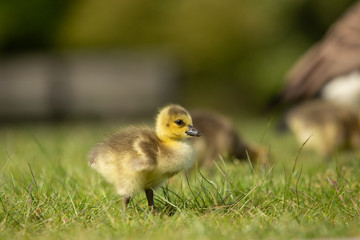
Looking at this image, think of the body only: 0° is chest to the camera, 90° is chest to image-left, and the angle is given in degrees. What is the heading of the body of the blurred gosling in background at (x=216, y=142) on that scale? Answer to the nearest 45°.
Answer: approximately 270°

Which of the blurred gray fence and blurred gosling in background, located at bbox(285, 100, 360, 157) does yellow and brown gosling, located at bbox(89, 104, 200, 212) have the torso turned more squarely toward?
the blurred gosling in background

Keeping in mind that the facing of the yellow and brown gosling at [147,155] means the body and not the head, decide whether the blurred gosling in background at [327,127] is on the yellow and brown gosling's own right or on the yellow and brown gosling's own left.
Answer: on the yellow and brown gosling's own left

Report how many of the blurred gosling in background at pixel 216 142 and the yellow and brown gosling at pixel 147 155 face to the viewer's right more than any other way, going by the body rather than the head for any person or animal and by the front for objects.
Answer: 2

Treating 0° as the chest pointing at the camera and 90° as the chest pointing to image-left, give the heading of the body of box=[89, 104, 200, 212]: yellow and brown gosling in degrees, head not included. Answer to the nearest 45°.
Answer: approximately 270°

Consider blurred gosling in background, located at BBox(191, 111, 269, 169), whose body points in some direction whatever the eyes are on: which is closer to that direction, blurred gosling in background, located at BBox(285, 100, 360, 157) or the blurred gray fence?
the blurred gosling in background

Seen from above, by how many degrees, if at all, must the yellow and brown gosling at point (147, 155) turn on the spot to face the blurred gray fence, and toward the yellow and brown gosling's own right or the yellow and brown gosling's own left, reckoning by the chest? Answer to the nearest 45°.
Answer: approximately 90° to the yellow and brown gosling's own left
